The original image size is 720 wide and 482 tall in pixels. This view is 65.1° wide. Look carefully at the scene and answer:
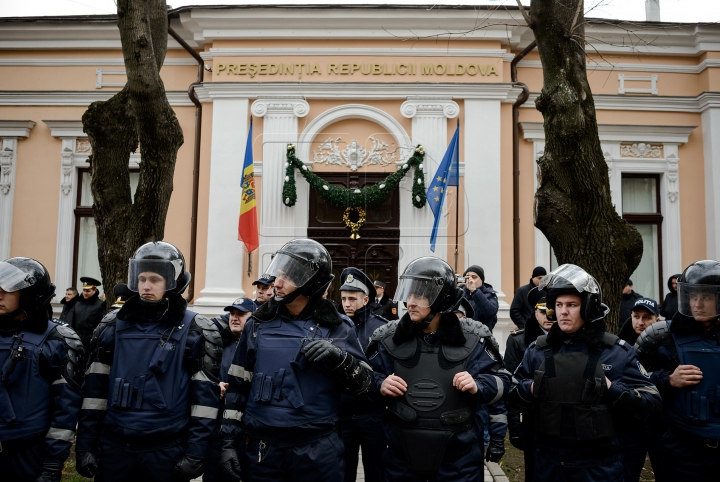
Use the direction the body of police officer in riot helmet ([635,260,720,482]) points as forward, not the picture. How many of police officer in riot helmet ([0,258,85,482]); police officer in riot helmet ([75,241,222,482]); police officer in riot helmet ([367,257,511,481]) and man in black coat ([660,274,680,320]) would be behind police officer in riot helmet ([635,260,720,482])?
1

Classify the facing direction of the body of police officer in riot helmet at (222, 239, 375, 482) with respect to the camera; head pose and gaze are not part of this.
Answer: toward the camera

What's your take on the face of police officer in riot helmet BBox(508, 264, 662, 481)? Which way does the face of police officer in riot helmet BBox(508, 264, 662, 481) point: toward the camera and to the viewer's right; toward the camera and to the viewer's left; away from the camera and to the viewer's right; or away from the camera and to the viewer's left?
toward the camera and to the viewer's left

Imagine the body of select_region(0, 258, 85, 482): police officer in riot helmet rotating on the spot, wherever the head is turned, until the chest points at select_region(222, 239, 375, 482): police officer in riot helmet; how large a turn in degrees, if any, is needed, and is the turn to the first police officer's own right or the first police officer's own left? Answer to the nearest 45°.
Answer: approximately 90° to the first police officer's own left

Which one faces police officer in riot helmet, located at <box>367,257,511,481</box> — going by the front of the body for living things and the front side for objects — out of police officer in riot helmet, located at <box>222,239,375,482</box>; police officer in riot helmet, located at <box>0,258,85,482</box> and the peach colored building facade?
the peach colored building facade

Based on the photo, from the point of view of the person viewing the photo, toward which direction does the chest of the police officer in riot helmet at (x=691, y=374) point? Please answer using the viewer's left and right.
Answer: facing the viewer

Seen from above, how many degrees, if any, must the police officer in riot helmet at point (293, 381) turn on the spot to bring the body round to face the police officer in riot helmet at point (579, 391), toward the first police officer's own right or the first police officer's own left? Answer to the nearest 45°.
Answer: approximately 90° to the first police officer's own left

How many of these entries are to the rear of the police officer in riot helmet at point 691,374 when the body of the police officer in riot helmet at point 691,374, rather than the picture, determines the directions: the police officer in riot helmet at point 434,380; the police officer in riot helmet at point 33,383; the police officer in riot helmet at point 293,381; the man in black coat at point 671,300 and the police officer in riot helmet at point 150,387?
1

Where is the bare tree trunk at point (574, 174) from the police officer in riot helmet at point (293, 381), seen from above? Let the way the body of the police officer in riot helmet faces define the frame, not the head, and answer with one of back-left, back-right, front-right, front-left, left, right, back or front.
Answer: back-left

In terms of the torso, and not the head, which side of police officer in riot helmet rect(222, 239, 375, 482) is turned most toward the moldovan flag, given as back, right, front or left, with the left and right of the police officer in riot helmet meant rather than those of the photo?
back

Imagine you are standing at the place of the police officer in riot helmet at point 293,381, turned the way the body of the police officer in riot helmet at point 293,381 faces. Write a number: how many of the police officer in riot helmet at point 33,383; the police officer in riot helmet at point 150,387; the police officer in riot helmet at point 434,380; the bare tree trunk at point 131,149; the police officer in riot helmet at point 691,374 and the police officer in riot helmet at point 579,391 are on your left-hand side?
3

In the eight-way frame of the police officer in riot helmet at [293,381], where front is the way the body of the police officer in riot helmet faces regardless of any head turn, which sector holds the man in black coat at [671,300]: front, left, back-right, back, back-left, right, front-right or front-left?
back-left

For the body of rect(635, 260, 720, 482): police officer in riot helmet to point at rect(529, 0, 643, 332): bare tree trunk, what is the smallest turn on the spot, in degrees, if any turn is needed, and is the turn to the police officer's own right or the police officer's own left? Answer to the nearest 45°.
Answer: approximately 135° to the police officer's own right
